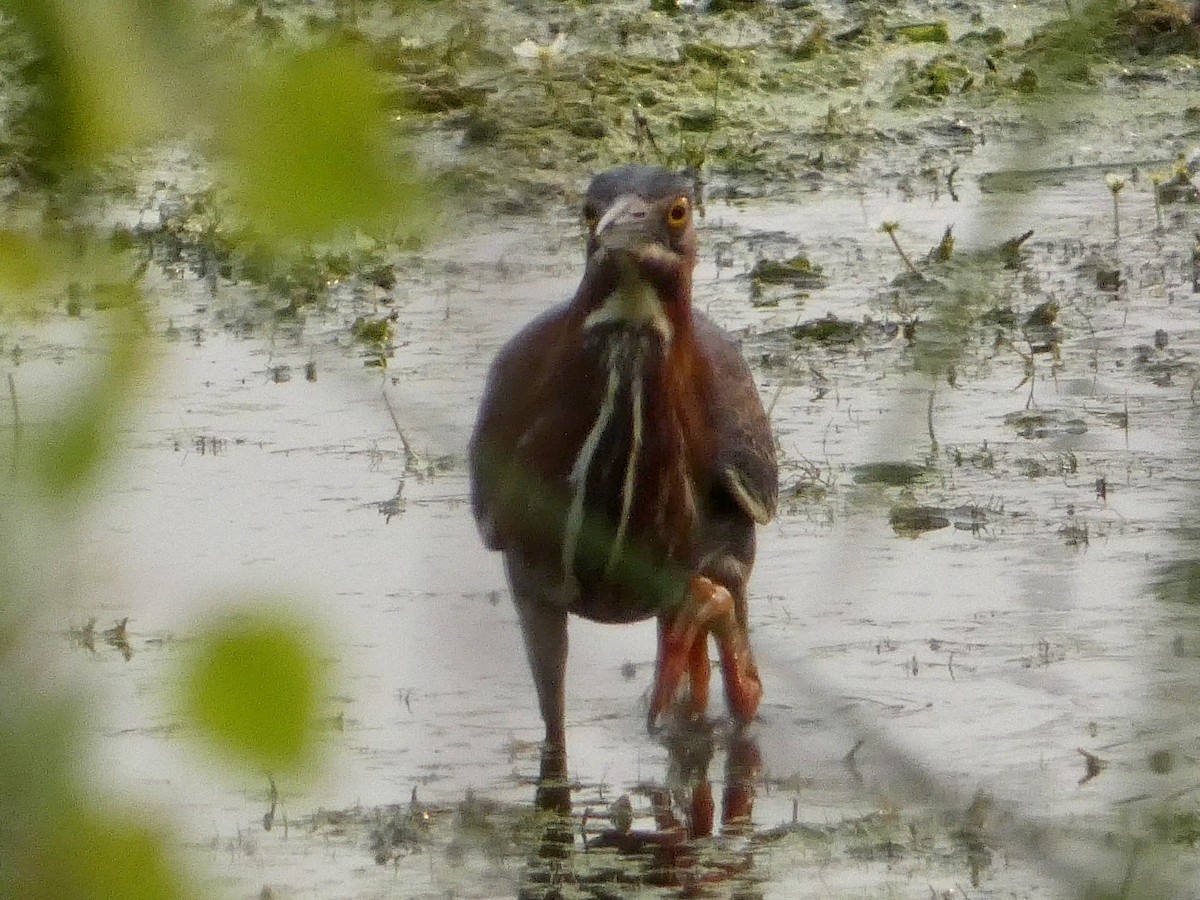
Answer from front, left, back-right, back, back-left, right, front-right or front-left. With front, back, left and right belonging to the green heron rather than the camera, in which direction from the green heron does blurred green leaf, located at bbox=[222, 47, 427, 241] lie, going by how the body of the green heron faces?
front

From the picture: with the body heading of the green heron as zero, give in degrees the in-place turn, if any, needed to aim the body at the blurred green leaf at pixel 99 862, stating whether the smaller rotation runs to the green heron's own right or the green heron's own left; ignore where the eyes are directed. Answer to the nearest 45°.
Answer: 0° — it already faces it

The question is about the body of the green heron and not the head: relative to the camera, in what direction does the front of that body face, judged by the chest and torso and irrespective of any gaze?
toward the camera

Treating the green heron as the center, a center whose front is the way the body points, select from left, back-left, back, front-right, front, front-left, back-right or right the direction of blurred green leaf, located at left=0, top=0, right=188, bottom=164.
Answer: front

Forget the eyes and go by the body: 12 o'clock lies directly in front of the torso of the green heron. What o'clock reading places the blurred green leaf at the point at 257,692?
The blurred green leaf is roughly at 12 o'clock from the green heron.

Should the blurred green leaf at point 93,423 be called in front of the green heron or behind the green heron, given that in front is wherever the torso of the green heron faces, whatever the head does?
in front

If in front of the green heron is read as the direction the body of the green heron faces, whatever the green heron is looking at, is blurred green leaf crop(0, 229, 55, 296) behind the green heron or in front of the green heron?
in front
